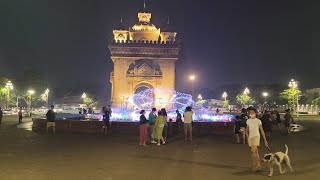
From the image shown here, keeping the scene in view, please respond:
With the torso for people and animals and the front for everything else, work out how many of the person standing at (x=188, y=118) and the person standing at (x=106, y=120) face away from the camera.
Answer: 2

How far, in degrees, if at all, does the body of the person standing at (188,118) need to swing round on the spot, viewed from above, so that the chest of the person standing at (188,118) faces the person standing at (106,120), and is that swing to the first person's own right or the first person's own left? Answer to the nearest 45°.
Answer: approximately 45° to the first person's own left

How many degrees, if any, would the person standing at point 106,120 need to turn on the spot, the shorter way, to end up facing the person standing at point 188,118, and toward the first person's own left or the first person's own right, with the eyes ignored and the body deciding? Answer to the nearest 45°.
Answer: approximately 135° to the first person's own right

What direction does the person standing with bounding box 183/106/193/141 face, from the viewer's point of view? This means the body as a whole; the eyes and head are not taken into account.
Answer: away from the camera

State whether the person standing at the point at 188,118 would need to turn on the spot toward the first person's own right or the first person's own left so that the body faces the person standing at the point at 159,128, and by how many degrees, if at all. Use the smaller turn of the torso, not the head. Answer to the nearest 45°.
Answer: approximately 135° to the first person's own left

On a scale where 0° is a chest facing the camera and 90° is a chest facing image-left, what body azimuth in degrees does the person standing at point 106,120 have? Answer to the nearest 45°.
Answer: approximately 180°
